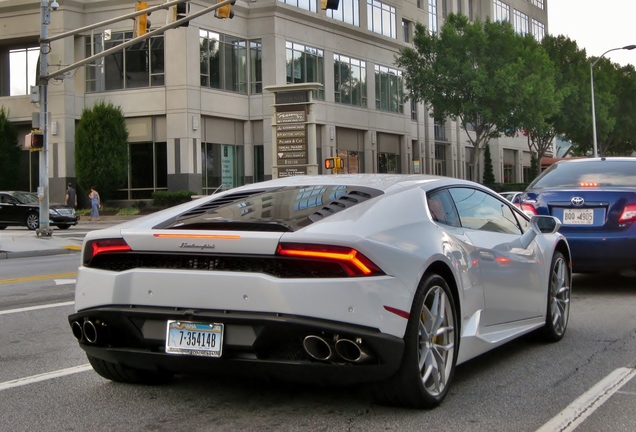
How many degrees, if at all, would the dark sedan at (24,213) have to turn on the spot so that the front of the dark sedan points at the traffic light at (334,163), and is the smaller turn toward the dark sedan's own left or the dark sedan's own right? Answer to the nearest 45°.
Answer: approximately 45° to the dark sedan's own left

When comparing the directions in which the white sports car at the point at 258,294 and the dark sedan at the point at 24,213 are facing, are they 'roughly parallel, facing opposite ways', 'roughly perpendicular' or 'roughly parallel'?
roughly perpendicular

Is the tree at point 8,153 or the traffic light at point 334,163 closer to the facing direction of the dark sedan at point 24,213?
the traffic light

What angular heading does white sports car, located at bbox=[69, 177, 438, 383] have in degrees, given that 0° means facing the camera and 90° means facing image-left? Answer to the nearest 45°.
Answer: approximately 225°

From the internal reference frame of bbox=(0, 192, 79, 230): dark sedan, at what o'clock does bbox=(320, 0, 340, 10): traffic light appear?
The traffic light is roughly at 1 o'clock from the dark sedan.

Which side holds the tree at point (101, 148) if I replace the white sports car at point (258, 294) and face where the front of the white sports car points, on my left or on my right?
on my left

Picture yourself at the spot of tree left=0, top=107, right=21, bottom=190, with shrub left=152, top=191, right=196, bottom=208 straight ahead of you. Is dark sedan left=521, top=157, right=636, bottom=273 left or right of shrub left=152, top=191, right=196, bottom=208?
right
